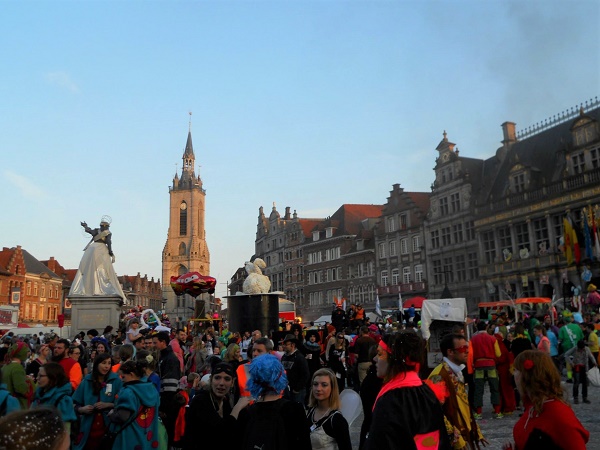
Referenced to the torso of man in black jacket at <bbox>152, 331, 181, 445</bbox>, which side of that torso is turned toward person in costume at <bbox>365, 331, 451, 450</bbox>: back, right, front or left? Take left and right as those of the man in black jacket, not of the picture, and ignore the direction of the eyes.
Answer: left

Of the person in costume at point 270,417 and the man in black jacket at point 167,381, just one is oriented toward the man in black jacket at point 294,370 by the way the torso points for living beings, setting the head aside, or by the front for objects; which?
the person in costume

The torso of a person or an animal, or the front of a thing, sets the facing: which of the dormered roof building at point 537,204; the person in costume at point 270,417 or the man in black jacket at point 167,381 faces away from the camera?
the person in costume

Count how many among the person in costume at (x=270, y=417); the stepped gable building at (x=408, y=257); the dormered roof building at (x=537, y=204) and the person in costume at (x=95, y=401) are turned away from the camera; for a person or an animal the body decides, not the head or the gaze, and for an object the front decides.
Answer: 1

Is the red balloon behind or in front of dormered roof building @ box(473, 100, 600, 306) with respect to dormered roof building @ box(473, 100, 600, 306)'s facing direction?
in front

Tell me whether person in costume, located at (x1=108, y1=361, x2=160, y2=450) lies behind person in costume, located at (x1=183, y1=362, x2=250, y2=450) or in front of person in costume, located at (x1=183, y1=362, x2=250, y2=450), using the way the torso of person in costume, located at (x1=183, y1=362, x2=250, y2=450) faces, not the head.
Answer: behind

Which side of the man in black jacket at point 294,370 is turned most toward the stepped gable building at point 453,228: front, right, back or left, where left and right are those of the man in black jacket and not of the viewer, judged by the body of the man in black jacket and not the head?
back

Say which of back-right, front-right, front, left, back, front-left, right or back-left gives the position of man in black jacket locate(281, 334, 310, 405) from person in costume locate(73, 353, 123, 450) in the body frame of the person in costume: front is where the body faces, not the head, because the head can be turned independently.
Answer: left

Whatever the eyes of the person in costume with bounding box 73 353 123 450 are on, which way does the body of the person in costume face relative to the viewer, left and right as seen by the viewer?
facing the viewer and to the right of the viewer

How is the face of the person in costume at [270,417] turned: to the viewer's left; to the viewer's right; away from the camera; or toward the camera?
away from the camera

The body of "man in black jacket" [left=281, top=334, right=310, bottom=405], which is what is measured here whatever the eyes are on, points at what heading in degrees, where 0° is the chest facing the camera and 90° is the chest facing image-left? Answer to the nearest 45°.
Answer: approximately 45°

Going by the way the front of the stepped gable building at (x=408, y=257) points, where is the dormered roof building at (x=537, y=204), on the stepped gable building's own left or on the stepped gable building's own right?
on the stepped gable building's own left

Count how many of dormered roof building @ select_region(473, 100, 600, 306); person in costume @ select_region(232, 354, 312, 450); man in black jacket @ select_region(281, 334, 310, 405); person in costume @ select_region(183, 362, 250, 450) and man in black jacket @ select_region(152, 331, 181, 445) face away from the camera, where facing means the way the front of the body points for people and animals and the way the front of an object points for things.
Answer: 1

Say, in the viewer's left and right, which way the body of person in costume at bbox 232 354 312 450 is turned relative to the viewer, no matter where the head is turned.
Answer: facing away from the viewer
